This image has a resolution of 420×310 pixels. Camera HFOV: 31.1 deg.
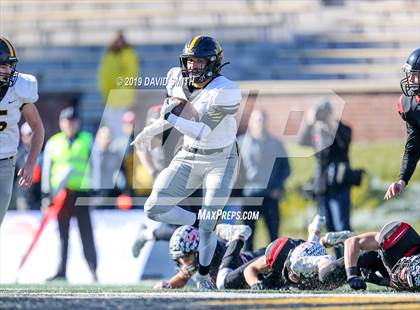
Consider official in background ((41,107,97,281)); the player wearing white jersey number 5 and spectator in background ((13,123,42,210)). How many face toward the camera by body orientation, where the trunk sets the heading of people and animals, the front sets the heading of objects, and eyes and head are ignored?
3

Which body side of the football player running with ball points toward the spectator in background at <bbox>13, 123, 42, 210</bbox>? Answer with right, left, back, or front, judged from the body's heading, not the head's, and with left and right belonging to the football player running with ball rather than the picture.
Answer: right

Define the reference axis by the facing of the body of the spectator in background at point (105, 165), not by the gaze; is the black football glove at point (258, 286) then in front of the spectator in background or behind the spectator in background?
in front

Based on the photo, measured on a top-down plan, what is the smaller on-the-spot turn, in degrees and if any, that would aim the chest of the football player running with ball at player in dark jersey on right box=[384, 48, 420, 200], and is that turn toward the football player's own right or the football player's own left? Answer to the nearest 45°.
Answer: approximately 135° to the football player's own left

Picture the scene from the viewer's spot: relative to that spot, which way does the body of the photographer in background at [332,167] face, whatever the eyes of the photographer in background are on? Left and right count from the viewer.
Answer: facing the viewer and to the left of the viewer

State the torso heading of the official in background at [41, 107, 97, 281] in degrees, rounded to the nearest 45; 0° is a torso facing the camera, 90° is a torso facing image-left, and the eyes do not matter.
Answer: approximately 0°

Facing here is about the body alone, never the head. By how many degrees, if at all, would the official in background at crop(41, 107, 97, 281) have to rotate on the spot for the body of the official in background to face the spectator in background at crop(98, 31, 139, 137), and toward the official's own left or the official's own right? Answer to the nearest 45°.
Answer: approximately 180°
